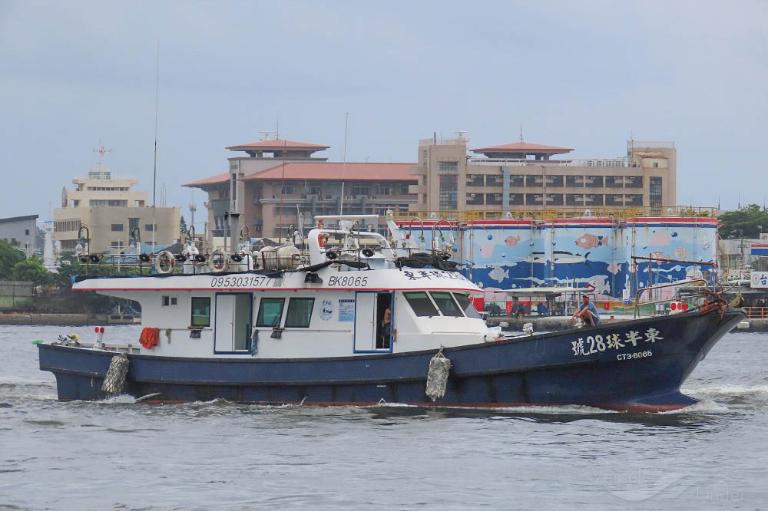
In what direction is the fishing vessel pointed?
to the viewer's right
